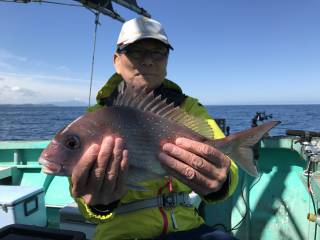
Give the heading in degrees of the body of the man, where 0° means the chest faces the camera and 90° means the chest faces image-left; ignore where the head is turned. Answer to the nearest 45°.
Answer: approximately 0°
